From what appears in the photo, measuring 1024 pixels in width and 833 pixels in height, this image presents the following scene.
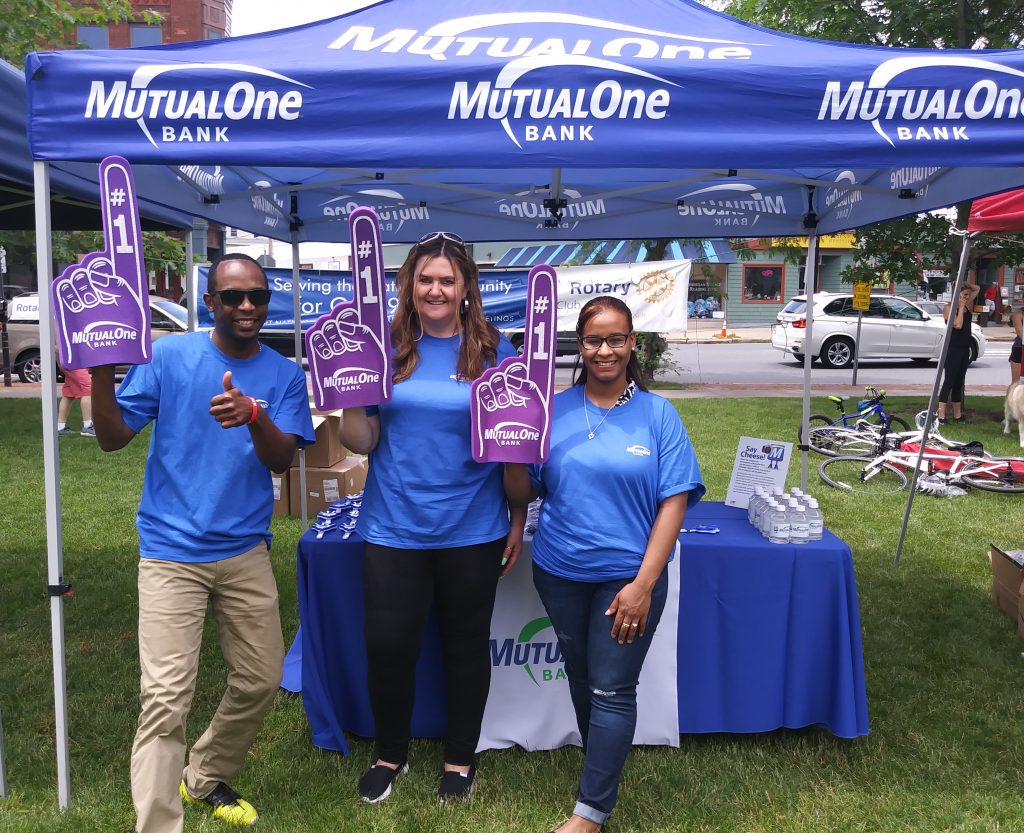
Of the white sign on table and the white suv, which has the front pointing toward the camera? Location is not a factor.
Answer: the white sign on table

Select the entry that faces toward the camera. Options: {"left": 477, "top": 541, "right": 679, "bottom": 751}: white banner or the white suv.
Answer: the white banner

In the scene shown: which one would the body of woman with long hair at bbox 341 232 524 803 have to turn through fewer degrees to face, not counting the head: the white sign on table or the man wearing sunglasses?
the man wearing sunglasses

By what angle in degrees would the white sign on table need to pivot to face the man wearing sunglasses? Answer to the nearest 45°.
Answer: approximately 45° to its right

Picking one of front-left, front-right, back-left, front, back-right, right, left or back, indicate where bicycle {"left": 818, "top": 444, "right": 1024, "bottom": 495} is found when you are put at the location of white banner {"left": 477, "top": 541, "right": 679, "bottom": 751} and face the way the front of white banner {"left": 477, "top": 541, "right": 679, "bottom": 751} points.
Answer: back-left

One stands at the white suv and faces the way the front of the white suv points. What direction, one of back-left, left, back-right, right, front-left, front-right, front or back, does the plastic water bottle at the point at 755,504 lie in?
back-right

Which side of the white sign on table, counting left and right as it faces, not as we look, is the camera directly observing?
front

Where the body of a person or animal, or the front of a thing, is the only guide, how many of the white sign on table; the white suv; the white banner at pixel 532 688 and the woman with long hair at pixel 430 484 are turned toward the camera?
3

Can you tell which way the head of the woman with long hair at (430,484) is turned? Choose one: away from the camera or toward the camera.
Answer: toward the camera

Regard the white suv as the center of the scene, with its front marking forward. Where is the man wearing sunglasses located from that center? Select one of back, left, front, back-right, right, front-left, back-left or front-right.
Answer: back-right

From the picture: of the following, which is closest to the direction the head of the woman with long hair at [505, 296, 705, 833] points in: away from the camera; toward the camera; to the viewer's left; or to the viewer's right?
toward the camera

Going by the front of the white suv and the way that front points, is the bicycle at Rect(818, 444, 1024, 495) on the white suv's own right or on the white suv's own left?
on the white suv's own right

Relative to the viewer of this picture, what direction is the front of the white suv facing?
facing away from the viewer and to the right of the viewer

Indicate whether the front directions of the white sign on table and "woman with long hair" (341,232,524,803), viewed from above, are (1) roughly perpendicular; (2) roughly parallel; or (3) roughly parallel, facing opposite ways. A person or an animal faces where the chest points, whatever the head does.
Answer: roughly parallel

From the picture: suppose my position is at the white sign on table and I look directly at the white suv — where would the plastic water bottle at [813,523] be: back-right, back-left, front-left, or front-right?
back-right

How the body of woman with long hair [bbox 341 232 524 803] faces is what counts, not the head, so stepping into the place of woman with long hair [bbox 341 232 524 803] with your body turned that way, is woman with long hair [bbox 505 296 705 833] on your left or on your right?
on your left

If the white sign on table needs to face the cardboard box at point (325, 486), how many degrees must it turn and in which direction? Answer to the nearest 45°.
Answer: approximately 135° to its right
